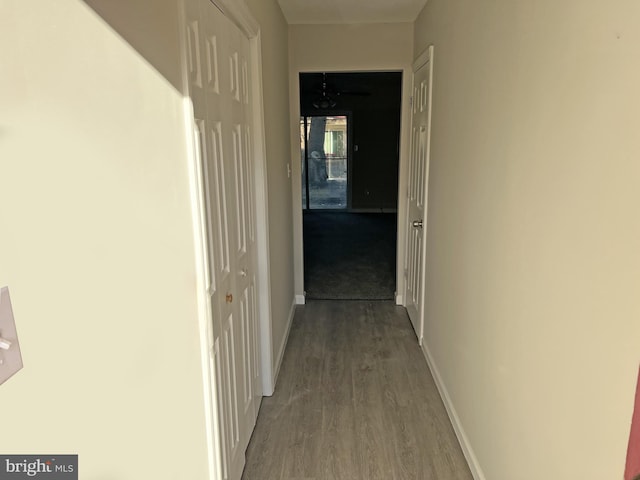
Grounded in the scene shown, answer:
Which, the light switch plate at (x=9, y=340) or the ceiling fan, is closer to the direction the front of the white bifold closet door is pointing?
the ceiling fan

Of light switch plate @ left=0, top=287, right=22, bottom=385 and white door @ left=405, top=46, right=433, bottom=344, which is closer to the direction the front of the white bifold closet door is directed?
the white door

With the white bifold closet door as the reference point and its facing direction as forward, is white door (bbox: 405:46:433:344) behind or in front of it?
in front

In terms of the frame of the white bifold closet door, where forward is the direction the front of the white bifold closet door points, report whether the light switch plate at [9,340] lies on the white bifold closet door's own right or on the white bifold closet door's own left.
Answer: on the white bifold closet door's own right

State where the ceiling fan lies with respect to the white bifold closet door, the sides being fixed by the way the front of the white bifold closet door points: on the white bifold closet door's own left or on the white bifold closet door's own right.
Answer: on the white bifold closet door's own left

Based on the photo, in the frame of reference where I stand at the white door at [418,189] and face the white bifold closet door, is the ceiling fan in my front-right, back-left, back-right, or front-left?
back-right

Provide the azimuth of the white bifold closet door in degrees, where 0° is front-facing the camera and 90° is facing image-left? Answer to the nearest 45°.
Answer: approximately 270°
